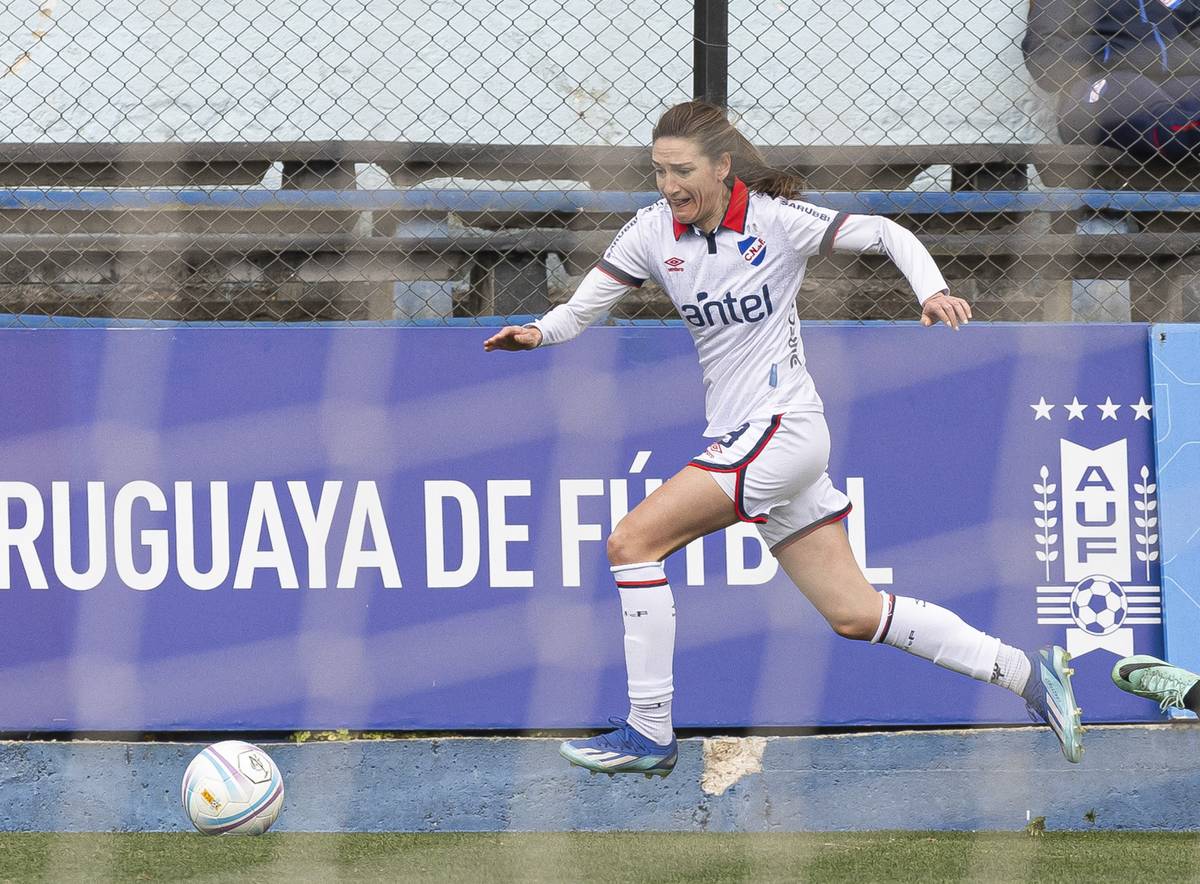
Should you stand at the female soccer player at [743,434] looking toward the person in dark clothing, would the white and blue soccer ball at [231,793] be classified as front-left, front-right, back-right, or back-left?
back-left

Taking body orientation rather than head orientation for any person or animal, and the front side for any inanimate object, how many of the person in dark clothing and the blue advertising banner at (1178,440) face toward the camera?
2

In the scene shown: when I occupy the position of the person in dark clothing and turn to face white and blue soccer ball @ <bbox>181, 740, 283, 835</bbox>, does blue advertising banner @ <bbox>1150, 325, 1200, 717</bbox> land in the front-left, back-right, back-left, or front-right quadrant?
front-left

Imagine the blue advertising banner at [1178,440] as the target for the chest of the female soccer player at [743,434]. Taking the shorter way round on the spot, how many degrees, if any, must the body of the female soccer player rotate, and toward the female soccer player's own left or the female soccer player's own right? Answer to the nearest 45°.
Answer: approximately 180°

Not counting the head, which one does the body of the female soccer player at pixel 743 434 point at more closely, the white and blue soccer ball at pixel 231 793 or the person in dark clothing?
the white and blue soccer ball

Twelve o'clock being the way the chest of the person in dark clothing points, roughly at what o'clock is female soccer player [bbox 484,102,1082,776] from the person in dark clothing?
The female soccer player is roughly at 1 o'clock from the person in dark clothing.

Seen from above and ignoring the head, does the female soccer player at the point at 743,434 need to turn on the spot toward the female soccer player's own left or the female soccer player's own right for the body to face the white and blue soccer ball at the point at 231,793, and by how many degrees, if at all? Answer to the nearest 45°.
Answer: approximately 45° to the female soccer player's own right

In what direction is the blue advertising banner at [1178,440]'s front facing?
toward the camera

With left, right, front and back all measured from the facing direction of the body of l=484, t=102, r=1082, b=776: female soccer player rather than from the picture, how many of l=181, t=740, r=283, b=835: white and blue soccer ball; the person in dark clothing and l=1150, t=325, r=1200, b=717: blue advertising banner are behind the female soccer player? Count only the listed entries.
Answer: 2

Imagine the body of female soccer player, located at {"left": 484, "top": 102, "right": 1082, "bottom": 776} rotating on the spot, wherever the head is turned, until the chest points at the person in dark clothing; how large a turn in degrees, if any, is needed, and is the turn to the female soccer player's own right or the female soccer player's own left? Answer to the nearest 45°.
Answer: approximately 180°

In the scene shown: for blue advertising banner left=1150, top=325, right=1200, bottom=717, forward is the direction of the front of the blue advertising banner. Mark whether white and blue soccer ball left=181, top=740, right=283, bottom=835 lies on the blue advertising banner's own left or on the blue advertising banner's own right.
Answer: on the blue advertising banner's own right
